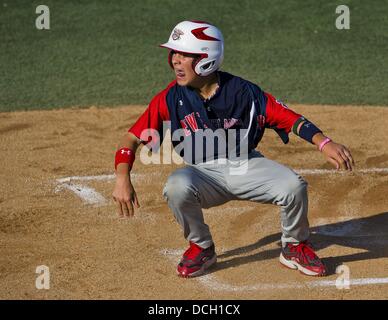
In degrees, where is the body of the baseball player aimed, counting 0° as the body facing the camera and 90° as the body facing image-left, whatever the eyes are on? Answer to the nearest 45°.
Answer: approximately 0°
